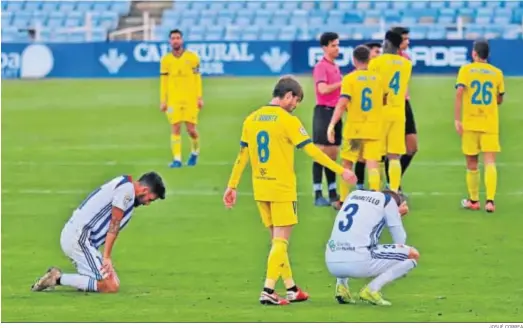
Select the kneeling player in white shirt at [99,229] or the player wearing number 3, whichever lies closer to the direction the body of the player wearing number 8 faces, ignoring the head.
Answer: the player wearing number 3

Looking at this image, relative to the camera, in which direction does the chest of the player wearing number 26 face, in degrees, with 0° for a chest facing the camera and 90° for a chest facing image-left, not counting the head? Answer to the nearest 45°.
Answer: approximately 180°

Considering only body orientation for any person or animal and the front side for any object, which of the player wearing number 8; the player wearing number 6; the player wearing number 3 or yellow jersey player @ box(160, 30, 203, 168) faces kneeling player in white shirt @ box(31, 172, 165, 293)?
the yellow jersey player

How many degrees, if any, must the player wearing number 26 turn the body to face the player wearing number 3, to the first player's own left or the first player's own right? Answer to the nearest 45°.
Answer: approximately 180°

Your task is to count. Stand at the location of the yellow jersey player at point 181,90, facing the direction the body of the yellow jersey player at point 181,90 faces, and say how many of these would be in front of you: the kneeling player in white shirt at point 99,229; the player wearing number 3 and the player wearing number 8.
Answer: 3

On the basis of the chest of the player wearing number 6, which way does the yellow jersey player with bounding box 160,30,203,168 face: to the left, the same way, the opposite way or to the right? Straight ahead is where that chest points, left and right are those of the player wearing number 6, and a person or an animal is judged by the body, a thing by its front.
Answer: the opposite way

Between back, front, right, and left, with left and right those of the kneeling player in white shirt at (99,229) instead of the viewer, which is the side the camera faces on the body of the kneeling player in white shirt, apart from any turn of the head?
right

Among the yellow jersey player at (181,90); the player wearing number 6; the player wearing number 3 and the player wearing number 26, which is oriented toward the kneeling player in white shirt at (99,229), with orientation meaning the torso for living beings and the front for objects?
the yellow jersey player

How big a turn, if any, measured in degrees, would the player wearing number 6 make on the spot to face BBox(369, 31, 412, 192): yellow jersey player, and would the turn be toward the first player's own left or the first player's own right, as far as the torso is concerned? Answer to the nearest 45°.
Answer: approximately 45° to the first player's own right

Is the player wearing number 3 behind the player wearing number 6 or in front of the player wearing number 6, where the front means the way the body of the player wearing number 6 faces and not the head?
behind

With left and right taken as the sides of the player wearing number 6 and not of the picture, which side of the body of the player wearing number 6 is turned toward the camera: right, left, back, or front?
back
